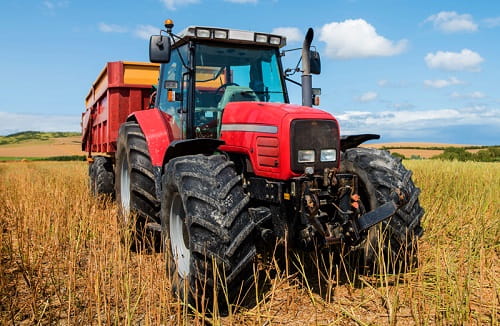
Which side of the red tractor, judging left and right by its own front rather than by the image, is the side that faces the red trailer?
back

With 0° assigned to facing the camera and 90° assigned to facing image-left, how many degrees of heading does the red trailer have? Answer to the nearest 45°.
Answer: approximately 315°

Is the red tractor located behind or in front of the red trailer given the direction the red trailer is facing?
in front

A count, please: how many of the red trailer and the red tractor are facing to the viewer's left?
0

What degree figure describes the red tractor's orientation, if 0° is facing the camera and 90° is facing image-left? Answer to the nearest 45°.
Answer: approximately 315°
